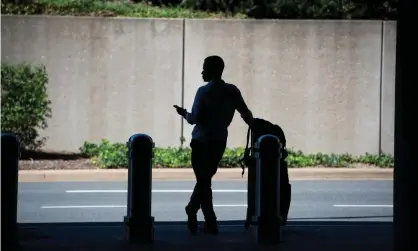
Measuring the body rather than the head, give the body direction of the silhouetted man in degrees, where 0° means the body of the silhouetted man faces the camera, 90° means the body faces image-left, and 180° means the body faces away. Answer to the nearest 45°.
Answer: approximately 135°

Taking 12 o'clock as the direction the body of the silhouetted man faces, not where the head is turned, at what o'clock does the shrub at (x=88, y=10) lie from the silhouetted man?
The shrub is roughly at 1 o'clock from the silhouetted man.

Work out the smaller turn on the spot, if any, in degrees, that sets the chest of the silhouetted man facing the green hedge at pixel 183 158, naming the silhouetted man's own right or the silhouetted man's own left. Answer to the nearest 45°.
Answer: approximately 45° to the silhouetted man's own right

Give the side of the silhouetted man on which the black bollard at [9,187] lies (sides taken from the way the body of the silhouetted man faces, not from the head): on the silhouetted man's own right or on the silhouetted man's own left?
on the silhouetted man's own left

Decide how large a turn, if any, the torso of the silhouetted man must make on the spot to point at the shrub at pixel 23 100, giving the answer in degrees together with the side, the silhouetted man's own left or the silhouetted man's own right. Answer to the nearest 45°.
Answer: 0° — they already face it

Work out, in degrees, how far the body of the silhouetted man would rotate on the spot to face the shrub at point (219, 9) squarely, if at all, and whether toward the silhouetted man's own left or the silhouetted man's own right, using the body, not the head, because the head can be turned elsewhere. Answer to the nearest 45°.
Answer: approximately 45° to the silhouetted man's own right

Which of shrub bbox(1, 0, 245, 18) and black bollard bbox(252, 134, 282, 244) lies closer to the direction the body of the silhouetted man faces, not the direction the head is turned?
the shrub

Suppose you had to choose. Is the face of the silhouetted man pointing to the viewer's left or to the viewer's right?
to the viewer's left

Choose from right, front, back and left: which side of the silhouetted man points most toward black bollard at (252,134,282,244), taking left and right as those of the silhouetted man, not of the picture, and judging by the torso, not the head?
back
